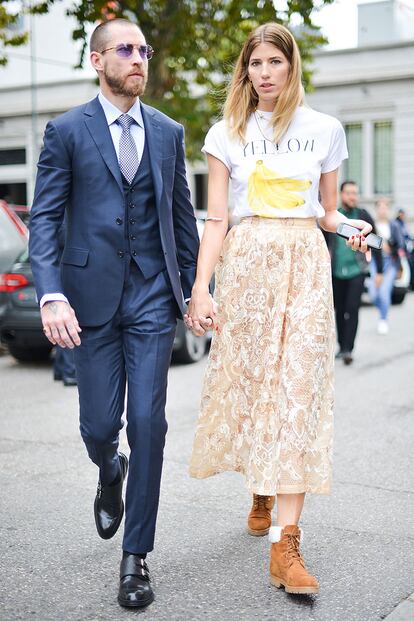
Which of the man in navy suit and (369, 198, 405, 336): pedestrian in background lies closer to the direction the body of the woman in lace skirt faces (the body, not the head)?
the man in navy suit

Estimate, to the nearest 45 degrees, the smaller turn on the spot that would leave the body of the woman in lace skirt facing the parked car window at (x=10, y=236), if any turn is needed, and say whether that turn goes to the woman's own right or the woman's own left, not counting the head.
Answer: approximately 135° to the woman's own right

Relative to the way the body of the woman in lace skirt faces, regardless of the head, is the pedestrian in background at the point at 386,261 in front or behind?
behind

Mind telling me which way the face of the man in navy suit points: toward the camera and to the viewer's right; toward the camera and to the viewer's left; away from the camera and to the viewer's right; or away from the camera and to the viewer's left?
toward the camera and to the viewer's right

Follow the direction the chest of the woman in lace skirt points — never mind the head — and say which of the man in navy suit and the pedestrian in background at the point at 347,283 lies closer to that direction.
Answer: the man in navy suit

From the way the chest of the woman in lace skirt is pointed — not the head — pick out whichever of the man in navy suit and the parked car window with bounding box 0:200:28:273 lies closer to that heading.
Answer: the man in navy suit

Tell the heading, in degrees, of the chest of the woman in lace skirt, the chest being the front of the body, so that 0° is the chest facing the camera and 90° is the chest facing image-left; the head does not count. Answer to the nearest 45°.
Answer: approximately 0°

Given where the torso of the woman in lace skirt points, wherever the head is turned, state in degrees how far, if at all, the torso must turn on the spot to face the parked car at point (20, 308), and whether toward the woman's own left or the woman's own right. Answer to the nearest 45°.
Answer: approximately 135° to the woman's own right

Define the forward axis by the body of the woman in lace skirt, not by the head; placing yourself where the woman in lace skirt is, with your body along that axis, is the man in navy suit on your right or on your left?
on your right
